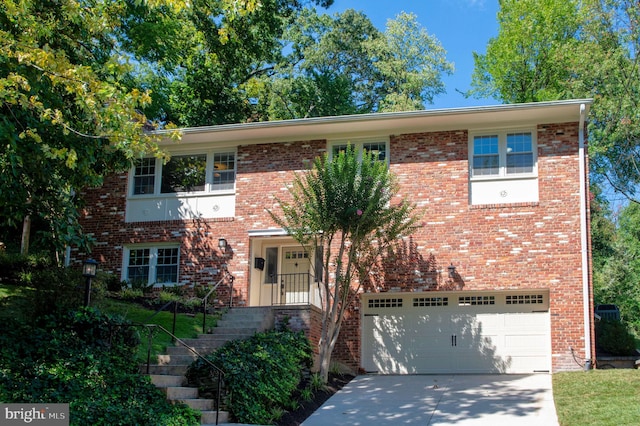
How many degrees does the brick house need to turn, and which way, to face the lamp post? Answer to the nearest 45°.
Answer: approximately 45° to its right

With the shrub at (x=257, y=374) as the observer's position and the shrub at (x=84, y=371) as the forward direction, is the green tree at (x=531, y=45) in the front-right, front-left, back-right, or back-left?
back-right

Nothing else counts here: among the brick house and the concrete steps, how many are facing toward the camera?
2

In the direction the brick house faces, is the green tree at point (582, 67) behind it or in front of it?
behind

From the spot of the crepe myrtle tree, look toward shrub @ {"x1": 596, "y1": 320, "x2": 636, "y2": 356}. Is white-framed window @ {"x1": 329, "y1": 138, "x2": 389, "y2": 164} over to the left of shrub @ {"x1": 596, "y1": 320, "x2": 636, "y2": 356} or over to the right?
left

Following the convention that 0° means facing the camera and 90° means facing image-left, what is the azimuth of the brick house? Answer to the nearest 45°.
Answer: approximately 0°

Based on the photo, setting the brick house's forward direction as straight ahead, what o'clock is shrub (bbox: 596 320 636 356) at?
The shrub is roughly at 9 o'clock from the brick house.

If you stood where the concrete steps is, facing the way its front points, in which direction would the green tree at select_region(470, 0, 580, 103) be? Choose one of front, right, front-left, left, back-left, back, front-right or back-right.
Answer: back-left

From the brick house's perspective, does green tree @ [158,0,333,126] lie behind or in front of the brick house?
behind
